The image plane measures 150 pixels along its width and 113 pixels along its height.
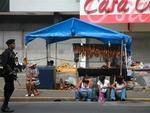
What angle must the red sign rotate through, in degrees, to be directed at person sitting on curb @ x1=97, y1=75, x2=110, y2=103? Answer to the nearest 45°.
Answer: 0° — it already faces them

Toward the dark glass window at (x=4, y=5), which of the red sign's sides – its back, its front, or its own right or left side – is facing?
right

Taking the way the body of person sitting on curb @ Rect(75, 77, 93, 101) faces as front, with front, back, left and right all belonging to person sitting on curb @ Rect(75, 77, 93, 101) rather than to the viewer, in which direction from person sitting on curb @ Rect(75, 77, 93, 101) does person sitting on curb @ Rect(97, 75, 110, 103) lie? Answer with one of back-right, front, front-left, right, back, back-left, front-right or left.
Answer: left

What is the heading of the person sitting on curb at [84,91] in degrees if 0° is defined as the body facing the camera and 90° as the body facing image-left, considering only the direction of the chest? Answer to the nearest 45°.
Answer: approximately 0°

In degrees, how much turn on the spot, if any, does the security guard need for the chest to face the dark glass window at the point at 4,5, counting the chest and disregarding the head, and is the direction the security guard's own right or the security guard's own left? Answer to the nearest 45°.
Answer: approximately 90° to the security guard's own left

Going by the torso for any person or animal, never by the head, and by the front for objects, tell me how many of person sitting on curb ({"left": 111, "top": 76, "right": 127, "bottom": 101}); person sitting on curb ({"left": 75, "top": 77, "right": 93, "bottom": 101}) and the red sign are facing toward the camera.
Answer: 3

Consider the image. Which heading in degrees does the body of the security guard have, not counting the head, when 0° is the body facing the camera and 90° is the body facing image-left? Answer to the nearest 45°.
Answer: approximately 270°

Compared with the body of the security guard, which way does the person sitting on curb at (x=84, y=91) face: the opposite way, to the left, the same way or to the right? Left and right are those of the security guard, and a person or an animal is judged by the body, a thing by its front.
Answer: to the right

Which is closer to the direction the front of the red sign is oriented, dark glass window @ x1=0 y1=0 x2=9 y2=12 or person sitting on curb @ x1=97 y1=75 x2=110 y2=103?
the person sitting on curb
